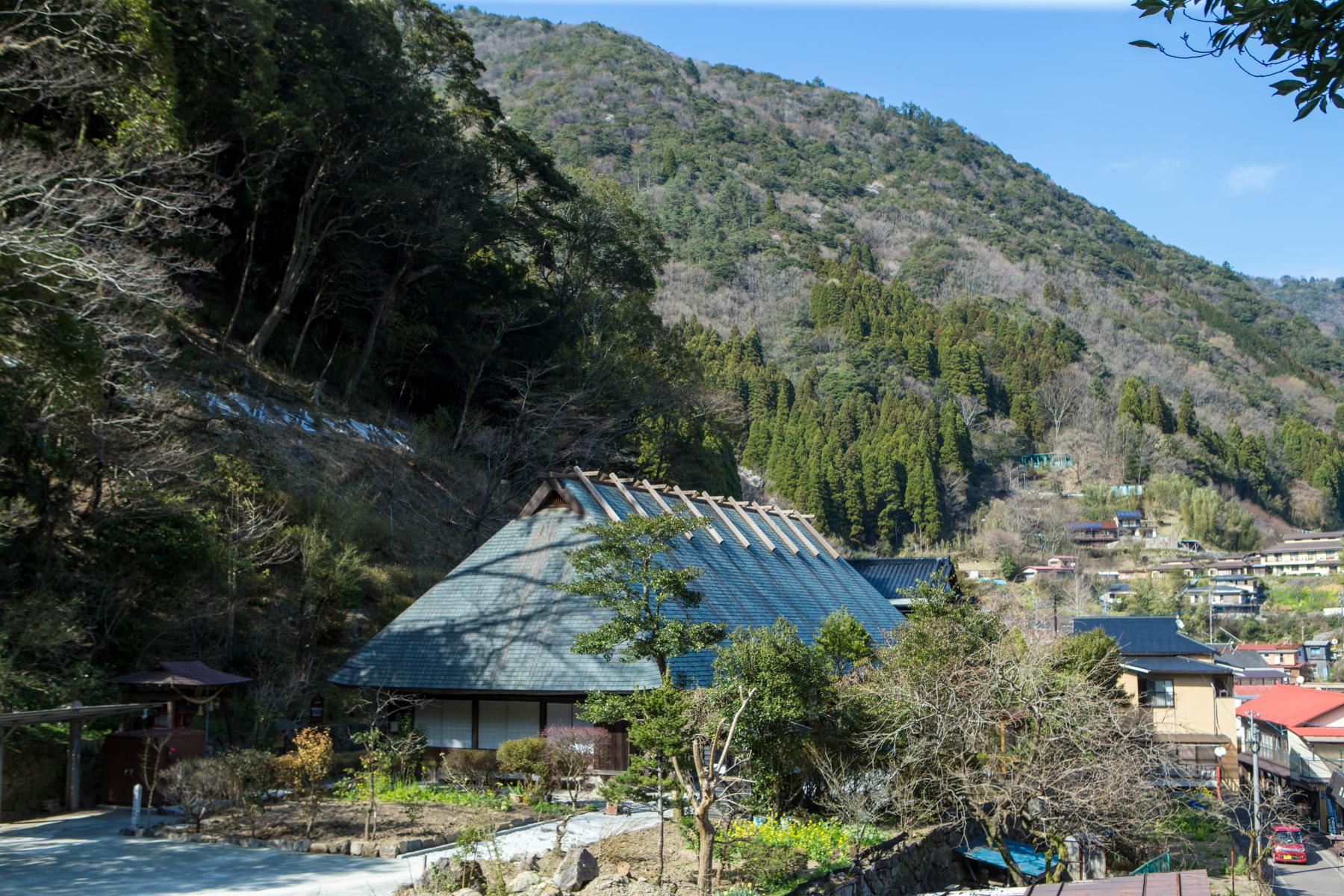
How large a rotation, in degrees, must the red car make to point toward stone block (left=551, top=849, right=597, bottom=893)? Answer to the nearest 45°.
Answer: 0° — it already faces it

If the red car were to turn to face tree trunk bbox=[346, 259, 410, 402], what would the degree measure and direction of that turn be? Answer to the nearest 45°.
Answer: approximately 90° to its right

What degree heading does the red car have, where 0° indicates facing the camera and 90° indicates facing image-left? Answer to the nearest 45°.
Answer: approximately 0°

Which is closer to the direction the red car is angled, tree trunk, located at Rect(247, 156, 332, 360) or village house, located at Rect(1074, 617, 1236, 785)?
the tree trunk

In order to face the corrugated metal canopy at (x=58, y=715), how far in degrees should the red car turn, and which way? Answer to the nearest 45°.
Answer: approximately 45° to its right

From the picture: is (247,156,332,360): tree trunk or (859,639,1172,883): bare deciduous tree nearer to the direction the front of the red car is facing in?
the bare deciduous tree

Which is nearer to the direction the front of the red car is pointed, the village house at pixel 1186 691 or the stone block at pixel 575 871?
the stone block

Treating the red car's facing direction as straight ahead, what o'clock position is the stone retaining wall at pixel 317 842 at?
The stone retaining wall is roughly at 1 o'clock from the red car.

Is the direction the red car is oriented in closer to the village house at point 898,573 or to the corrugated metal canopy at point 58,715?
the corrugated metal canopy

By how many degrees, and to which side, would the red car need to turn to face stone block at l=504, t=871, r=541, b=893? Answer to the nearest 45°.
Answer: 0° — it already faces it

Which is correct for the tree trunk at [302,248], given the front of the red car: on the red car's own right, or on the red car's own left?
on the red car's own right
